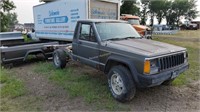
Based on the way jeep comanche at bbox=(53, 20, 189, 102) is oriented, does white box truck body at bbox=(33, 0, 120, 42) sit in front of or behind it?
behind
